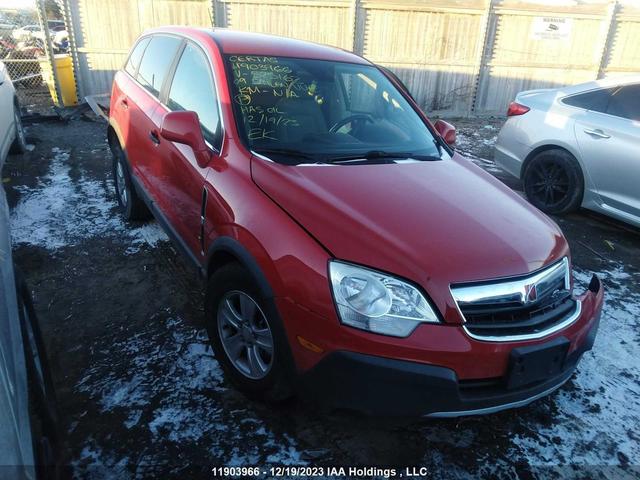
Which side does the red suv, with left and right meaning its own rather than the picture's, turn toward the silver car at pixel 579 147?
left

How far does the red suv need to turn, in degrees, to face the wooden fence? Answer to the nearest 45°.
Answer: approximately 135° to its left

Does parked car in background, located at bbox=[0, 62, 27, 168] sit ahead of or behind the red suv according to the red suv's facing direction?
behind

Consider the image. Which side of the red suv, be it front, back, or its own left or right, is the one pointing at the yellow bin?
back

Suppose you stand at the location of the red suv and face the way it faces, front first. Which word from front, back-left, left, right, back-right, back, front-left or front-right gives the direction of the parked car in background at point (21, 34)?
back

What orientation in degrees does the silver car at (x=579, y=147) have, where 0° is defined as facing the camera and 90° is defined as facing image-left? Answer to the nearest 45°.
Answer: approximately 315°

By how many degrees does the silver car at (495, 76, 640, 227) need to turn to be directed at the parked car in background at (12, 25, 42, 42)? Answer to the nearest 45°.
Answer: approximately 135° to its right

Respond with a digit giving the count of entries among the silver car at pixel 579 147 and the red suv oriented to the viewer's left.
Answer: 0

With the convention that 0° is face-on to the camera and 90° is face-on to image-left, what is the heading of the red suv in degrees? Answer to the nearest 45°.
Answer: approximately 315°

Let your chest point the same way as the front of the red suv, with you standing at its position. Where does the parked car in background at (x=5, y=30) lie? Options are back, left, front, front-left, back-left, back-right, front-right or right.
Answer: back
